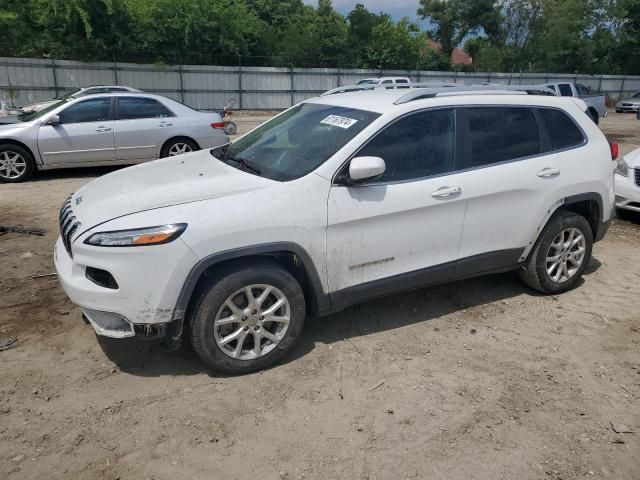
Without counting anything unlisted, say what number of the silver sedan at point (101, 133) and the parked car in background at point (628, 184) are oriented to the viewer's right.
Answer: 0

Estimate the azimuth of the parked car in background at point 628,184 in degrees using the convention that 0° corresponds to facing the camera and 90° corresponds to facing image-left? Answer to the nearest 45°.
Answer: approximately 45°

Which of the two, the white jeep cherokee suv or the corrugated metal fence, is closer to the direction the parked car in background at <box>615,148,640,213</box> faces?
the white jeep cherokee suv

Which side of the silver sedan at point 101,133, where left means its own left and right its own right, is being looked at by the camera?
left

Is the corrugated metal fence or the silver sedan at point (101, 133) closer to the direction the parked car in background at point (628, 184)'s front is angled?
the silver sedan

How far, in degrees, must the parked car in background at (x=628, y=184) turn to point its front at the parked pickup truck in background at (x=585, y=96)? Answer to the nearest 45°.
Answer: approximately 135° to its right

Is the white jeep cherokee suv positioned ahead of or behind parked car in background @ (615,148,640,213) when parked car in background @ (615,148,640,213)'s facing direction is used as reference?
ahead

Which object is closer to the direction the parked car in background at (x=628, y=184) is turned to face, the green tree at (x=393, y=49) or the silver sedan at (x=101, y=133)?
the silver sedan

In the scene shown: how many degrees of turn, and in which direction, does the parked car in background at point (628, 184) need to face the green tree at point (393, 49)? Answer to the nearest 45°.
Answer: approximately 90° to its right
